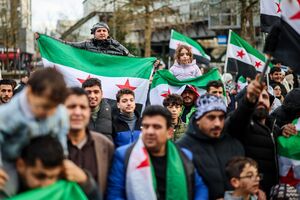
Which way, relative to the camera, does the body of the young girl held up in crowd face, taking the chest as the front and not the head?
toward the camera

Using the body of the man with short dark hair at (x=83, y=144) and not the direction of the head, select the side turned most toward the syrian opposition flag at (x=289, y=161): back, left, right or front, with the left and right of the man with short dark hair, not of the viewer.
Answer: left

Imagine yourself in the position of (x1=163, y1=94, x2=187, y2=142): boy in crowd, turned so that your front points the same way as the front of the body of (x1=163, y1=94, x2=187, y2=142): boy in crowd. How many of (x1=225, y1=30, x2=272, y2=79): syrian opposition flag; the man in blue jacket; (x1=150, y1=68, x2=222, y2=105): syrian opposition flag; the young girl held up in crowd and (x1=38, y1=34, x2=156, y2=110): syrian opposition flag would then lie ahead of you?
1

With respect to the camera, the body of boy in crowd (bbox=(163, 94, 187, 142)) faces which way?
toward the camera

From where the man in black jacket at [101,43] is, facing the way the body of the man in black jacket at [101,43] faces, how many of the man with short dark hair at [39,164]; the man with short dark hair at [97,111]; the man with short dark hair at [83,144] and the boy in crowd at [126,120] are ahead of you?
4

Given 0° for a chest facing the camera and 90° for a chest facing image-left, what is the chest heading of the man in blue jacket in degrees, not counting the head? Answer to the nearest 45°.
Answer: approximately 0°

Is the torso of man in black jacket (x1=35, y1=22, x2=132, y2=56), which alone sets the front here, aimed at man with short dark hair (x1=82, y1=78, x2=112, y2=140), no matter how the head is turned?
yes

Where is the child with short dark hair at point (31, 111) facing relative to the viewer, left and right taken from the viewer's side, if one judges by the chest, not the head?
facing the viewer and to the right of the viewer

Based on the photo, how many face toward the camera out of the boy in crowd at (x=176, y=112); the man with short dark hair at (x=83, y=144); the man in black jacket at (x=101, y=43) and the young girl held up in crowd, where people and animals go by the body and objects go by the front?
4

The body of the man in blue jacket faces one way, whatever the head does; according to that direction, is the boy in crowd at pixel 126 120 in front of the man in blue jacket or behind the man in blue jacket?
behind
